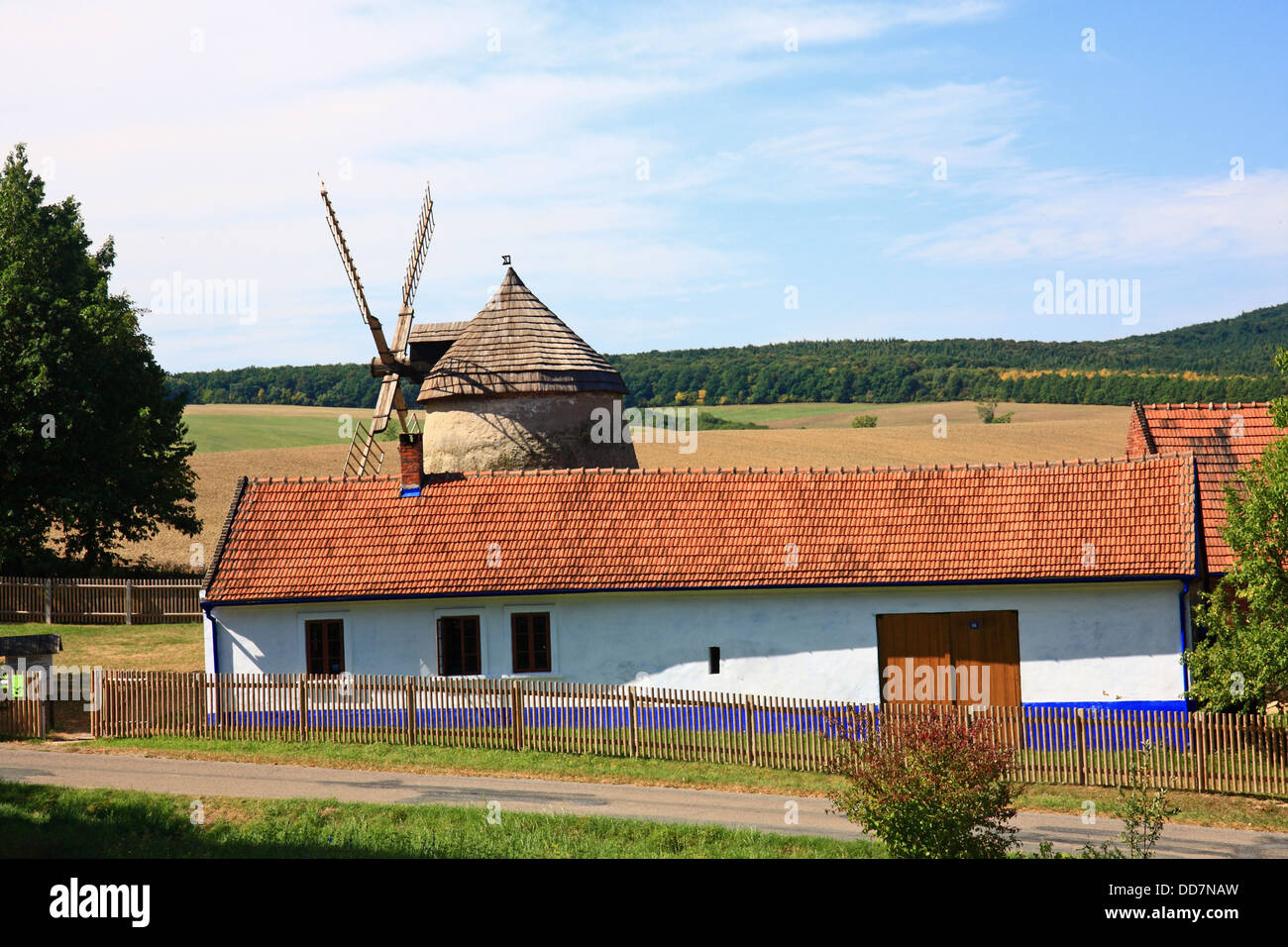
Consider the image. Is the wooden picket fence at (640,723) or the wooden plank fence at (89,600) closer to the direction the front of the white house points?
the wooden picket fence

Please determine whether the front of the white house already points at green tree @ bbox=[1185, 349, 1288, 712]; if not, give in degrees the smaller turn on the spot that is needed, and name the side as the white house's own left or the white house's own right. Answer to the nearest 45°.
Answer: approximately 45° to the white house's own left

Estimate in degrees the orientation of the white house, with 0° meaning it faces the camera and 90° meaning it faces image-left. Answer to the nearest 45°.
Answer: approximately 0°

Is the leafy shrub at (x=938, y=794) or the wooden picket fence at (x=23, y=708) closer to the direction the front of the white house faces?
the leafy shrub

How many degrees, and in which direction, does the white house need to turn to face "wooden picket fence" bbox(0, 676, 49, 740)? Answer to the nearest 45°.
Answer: approximately 90° to its right

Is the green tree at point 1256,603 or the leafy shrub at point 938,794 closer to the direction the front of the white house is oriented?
the leafy shrub

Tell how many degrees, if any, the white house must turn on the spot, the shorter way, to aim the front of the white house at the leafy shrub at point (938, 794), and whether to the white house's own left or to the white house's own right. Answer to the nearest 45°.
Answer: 0° — it already faces it

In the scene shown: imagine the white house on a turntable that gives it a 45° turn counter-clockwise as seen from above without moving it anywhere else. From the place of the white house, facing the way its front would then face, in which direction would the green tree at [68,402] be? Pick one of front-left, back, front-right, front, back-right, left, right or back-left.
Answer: back

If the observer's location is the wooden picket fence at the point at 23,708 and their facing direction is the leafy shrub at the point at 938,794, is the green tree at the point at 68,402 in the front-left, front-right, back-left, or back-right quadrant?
back-left
